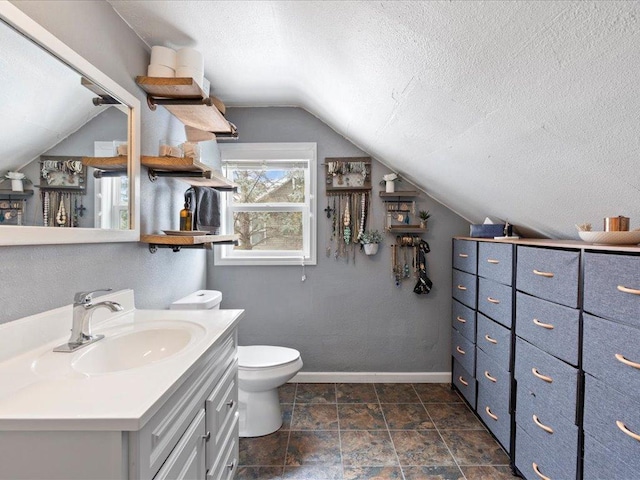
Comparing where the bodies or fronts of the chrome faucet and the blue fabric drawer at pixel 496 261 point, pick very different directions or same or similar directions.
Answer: very different directions

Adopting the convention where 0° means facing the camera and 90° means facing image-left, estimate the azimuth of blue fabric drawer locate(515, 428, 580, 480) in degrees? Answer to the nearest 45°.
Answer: approximately 45°

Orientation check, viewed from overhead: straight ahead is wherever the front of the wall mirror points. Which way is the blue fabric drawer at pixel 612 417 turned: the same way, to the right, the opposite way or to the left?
the opposite way

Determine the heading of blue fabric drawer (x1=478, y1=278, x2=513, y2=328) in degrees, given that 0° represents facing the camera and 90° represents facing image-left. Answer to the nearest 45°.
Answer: approximately 45°
